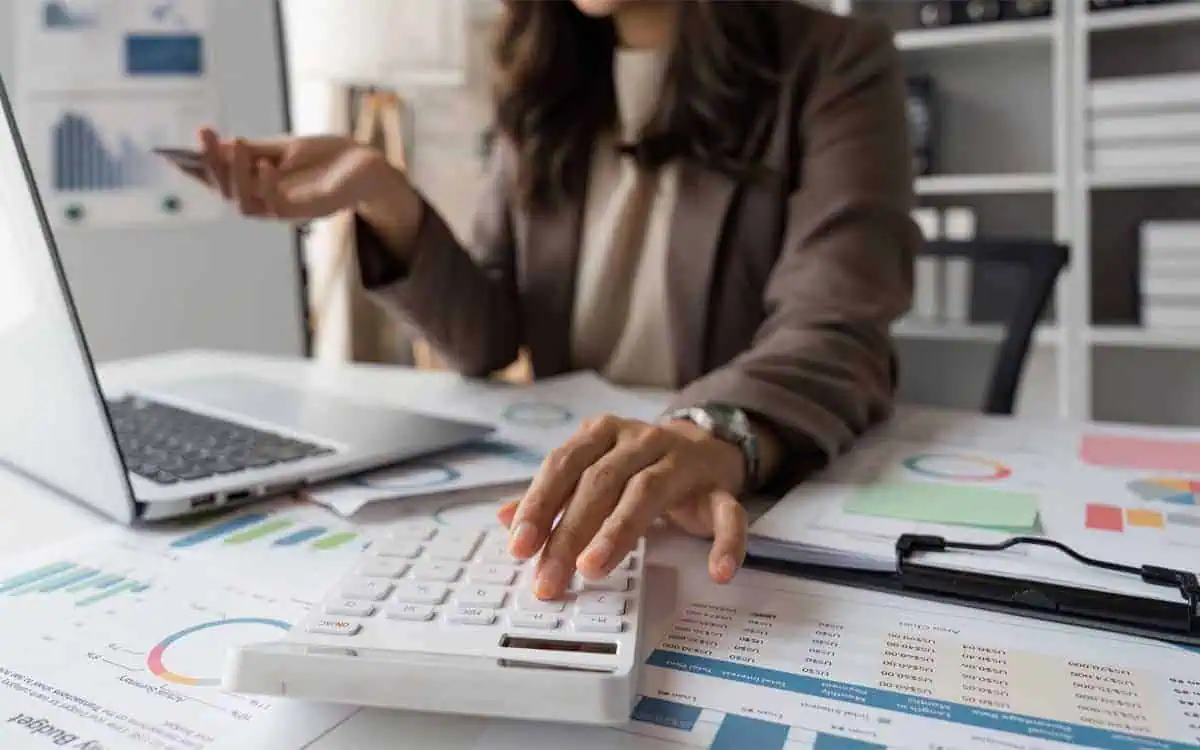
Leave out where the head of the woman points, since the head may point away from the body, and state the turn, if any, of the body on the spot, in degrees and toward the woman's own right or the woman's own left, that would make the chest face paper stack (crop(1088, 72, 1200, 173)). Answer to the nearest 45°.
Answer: approximately 180°

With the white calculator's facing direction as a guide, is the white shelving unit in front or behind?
in front

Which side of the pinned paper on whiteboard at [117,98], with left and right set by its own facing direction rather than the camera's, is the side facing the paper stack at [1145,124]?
left

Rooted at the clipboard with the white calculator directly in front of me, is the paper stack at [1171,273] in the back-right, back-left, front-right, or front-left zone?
back-right

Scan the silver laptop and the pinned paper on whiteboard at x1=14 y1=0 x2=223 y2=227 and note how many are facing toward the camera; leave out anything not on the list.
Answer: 1

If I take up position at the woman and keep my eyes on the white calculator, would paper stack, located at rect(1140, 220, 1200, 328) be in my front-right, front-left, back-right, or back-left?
back-left

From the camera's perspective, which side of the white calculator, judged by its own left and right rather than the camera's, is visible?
back

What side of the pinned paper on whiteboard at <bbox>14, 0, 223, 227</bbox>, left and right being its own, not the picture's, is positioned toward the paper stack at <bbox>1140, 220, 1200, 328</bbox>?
left

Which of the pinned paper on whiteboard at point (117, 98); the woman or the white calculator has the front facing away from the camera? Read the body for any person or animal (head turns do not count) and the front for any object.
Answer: the white calculator

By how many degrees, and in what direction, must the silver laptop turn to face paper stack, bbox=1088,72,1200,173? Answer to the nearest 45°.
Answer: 0° — it already faces it

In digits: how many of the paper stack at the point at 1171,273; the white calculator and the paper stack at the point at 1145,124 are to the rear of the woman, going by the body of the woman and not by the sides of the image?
2

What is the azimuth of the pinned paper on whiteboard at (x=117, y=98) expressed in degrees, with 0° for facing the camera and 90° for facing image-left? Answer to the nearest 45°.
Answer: approximately 0°

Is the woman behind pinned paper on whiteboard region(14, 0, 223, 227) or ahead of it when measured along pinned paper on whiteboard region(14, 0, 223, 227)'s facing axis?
ahead

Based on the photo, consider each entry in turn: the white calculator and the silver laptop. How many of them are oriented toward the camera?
0

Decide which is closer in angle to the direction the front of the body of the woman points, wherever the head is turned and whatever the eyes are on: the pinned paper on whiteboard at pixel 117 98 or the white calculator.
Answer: the white calculator
